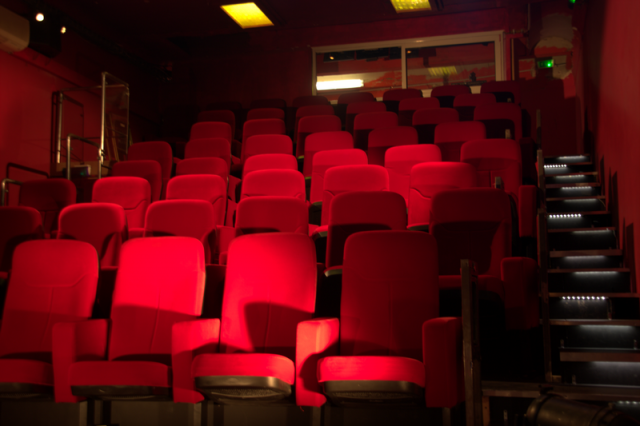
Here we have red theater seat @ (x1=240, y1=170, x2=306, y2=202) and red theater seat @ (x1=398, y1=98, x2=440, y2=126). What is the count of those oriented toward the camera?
2

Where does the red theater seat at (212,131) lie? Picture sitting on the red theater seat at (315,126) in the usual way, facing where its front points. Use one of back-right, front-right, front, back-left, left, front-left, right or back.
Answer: right

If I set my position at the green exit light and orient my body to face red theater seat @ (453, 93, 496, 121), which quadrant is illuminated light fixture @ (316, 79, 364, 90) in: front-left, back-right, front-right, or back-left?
front-right

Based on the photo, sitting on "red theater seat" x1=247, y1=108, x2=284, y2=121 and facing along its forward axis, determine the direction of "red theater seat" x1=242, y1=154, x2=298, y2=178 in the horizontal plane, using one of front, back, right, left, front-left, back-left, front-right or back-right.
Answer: front

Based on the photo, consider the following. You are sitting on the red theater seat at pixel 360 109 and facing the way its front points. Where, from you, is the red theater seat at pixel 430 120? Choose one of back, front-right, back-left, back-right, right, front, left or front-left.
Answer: front-left

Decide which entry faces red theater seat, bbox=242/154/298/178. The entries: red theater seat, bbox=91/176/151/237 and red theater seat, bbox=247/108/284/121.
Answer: red theater seat, bbox=247/108/284/121

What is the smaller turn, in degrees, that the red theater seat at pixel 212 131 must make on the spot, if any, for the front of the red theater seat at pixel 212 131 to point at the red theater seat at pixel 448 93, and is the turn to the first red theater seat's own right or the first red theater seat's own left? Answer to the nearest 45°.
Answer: approximately 90° to the first red theater seat's own left

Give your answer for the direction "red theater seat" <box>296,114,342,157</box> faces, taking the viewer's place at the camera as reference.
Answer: facing the viewer

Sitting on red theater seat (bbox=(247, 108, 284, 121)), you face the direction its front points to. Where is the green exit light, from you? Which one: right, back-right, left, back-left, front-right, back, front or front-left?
left

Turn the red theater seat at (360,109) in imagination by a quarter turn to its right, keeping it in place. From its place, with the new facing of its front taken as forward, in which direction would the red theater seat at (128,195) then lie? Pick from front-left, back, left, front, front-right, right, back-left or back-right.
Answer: front-left

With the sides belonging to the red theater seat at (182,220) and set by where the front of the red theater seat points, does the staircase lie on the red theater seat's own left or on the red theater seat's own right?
on the red theater seat's own left

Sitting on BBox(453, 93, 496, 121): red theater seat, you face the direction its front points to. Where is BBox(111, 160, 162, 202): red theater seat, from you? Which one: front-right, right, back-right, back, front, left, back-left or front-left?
front-right

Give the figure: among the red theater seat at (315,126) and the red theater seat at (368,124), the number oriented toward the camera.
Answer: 2

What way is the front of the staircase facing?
toward the camera

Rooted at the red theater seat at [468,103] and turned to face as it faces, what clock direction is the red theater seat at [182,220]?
the red theater seat at [182,220] is roughly at 1 o'clock from the red theater seat at [468,103].

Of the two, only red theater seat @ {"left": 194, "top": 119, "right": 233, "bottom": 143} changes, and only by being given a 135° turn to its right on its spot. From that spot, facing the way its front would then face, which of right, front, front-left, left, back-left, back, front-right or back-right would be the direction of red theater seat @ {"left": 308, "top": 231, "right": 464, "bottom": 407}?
back-left

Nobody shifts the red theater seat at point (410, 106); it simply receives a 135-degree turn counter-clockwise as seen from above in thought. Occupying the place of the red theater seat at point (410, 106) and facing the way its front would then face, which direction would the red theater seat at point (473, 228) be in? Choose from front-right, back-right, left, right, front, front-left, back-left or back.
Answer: back-right

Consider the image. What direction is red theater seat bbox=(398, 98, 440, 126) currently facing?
toward the camera
